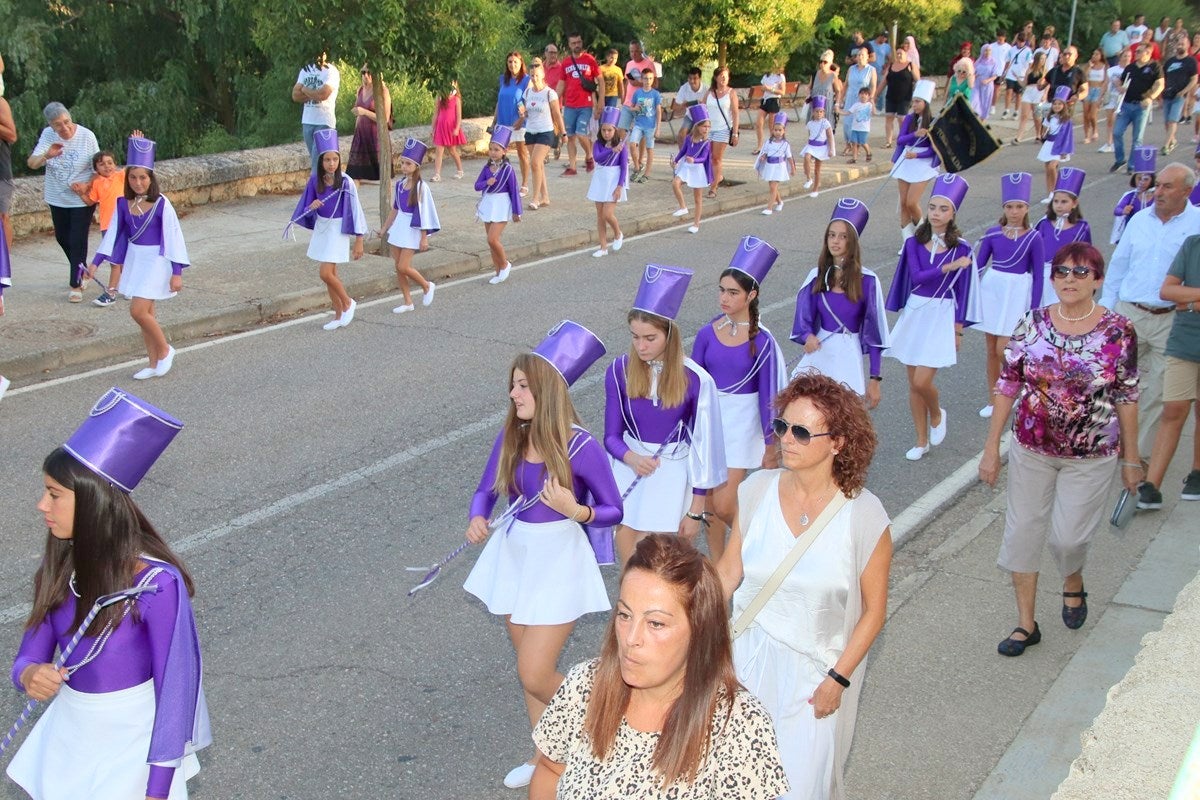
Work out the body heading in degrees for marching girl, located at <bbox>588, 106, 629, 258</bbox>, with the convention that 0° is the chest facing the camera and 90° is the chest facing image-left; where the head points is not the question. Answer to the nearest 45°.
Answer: approximately 45°

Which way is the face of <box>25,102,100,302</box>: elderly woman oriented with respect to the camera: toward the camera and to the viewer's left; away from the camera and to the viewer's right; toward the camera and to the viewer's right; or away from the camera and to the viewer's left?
toward the camera and to the viewer's right

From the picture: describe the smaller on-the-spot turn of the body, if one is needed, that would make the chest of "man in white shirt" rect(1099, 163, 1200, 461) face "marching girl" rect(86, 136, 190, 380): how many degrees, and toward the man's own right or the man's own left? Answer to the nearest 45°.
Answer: approximately 45° to the man's own right

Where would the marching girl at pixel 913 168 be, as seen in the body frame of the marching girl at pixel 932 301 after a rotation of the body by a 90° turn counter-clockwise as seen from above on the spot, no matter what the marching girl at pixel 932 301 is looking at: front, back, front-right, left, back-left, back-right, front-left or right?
back-left

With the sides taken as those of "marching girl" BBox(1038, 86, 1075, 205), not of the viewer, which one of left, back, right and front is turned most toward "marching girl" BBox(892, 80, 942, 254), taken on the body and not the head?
front

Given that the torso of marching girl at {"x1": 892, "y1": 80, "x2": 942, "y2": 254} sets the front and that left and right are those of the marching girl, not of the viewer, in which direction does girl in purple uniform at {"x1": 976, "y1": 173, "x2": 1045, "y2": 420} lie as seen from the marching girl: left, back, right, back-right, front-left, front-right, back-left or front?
front-left

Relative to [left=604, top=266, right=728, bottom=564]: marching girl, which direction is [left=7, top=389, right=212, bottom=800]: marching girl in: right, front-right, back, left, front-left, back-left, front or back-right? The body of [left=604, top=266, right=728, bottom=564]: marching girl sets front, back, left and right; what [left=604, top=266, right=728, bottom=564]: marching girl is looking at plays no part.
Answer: front

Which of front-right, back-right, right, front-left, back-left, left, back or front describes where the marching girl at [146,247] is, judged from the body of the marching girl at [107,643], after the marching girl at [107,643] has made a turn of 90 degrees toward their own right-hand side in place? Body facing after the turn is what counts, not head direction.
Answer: front-right

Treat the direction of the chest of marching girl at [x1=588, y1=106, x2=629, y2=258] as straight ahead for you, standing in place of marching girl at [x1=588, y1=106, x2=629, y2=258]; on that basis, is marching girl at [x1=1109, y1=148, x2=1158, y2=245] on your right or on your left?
on your left

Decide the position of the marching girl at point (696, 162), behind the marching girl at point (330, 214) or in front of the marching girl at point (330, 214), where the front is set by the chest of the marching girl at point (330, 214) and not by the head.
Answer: behind

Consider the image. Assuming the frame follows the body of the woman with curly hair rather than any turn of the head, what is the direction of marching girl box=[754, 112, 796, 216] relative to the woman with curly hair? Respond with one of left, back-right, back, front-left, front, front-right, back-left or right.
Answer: back-right

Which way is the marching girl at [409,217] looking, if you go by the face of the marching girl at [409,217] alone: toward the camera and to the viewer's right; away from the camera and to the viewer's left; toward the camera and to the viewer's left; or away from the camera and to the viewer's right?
toward the camera and to the viewer's left

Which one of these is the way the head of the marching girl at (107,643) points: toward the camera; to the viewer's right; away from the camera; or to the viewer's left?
to the viewer's left

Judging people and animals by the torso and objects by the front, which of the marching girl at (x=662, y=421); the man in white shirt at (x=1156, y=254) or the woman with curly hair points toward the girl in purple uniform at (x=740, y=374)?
the man in white shirt

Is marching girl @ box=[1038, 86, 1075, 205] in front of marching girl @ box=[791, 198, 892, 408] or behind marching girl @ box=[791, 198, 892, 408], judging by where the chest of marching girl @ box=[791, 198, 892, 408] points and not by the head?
behind

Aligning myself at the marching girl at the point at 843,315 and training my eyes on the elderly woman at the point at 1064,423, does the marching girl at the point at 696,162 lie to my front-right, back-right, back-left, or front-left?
back-left

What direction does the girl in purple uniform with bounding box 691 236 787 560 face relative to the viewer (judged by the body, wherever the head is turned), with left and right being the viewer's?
facing the viewer and to the left of the viewer
